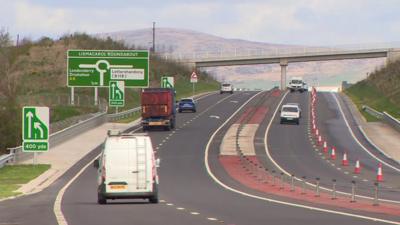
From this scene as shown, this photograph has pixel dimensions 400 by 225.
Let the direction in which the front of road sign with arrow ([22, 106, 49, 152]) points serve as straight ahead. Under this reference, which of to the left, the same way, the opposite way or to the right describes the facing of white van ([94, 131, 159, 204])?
the opposite way

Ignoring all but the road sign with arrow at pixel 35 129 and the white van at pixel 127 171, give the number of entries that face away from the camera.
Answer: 1

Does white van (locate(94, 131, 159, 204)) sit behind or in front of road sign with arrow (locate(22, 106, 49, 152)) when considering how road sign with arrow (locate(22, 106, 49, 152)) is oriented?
in front

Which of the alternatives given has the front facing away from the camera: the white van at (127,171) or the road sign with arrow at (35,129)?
the white van

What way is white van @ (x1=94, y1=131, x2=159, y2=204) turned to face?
away from the camera

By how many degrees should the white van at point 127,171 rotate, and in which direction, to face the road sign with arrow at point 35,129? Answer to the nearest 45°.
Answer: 0° — it already faces it

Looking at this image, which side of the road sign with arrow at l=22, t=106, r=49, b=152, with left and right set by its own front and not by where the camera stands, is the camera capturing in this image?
front
